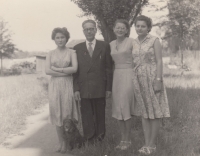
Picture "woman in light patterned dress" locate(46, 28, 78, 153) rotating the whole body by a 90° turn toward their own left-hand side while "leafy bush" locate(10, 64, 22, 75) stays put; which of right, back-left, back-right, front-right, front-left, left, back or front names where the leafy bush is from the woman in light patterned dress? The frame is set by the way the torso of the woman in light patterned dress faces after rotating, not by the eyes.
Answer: left

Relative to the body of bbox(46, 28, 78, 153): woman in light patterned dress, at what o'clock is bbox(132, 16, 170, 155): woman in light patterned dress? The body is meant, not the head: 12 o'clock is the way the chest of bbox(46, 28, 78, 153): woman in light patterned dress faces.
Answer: bbox(132, 16, 170, 155): woman in light patterned dress is roughly at 10 o'clock from bbox(46, 28, 78, 153): woman in light patterned dress.

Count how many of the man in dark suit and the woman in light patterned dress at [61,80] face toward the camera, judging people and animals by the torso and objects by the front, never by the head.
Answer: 2

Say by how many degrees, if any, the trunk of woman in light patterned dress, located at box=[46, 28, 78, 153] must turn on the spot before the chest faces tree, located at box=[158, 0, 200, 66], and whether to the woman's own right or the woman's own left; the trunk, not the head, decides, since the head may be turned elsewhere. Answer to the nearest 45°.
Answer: approximately 135° to the woman's own left

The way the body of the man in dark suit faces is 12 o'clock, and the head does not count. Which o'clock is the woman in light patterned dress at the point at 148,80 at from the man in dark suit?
The woman in light patterned dress is roughly at 10 o'clock from the man in dark suit.

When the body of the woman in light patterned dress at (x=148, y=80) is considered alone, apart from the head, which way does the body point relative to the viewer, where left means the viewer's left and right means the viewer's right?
facing the viewer and to the left of the viewer

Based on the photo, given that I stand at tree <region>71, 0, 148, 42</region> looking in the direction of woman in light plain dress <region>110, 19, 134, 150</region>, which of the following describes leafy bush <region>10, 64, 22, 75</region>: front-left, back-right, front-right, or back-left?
back-right

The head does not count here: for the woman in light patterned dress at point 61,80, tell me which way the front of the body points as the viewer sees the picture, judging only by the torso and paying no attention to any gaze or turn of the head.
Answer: toward the camera

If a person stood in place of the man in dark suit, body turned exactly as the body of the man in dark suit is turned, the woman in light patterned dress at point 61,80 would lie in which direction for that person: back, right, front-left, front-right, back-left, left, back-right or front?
right
